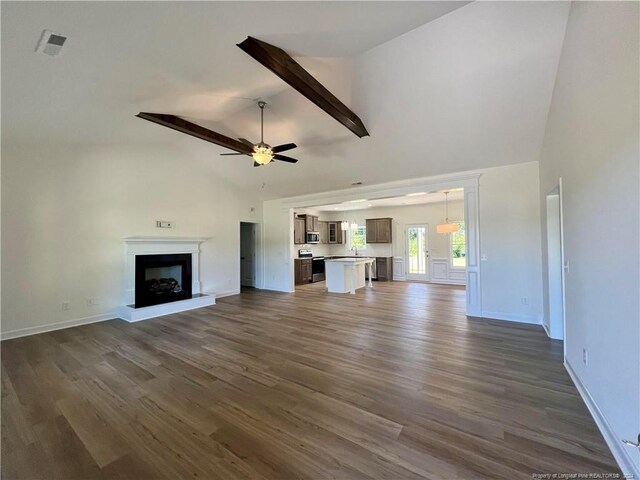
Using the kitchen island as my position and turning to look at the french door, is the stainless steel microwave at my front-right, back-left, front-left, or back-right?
front-left

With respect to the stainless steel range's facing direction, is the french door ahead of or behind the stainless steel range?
ahead

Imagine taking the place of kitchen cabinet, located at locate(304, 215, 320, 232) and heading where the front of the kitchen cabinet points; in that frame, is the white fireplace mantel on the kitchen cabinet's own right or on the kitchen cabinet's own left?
on the kitchen cabinet's own right

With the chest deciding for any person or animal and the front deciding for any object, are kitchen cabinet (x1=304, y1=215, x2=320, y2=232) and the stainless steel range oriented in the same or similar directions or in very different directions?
same or similar directions

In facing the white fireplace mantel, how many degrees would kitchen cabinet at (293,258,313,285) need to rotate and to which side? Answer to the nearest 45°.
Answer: approximately 90° to its right

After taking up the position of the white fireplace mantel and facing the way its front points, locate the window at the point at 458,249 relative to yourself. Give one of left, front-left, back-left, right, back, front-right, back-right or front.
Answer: front-left

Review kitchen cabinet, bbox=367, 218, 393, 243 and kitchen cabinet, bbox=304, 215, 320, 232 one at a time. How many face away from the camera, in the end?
0

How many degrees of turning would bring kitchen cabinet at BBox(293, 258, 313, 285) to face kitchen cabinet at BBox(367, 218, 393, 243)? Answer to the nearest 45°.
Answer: approximately 45° to its left

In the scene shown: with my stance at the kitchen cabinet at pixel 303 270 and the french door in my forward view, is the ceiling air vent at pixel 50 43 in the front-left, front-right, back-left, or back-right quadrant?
back-right

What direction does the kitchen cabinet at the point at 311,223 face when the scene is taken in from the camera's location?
facing the viewer and to the right of the viewer

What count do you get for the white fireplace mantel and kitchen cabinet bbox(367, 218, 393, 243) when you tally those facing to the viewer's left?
0

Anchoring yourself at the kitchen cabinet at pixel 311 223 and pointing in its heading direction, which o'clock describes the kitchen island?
The kitchen island is roughly at 1 o'clock from the kitchen cabinet.

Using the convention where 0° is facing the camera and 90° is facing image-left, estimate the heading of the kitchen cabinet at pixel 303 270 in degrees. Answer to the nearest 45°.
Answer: approximately 315°

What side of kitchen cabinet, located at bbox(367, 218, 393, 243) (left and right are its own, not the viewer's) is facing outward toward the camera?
front

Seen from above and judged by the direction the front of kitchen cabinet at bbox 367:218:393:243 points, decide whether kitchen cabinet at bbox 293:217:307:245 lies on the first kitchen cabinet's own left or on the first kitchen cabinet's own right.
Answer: on the first kitchen cabinet's own right
